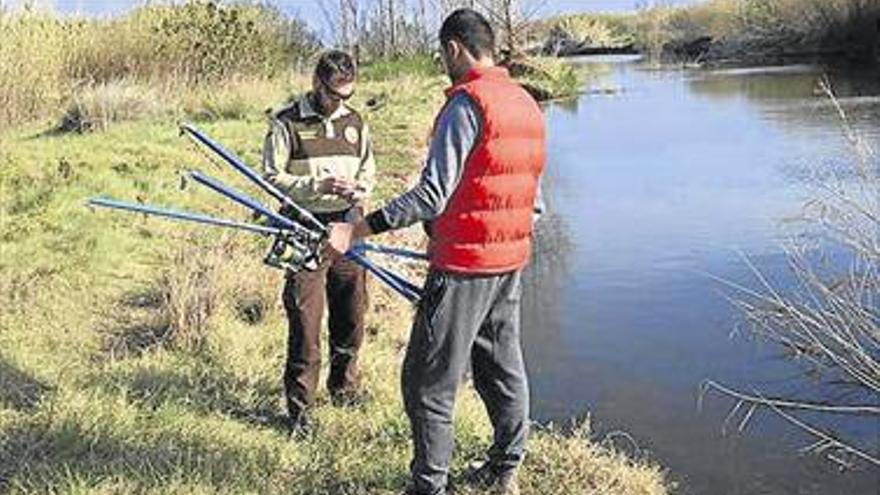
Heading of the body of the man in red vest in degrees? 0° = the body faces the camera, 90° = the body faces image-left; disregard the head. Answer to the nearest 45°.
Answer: approximately 135°

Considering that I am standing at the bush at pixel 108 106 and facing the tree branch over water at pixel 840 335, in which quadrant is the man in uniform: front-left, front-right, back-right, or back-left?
front-right

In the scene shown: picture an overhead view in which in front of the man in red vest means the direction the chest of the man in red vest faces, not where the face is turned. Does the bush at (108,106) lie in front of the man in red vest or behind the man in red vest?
in front

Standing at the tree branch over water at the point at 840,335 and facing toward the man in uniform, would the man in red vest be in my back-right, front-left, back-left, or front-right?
front-left

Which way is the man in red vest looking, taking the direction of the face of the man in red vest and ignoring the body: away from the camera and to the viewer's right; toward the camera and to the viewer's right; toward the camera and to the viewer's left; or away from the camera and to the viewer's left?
away from the camera and to the viewer's left

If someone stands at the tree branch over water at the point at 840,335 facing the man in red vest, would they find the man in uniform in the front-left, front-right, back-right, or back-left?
front-right

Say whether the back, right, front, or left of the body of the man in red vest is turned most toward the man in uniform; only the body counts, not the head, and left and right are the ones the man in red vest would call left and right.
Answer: front

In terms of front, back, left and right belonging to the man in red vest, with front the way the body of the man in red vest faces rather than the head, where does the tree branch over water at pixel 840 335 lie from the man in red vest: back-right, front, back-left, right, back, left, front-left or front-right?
right

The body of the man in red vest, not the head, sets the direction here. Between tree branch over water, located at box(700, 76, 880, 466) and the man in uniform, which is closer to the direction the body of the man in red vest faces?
the man in uniform

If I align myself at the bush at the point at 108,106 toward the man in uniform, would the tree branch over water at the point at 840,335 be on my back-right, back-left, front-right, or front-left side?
front-left
